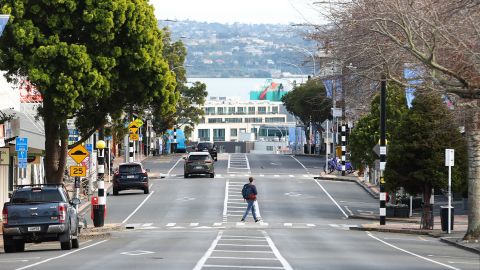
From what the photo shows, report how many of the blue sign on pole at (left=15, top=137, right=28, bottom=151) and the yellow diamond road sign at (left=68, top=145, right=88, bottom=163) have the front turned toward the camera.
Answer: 2

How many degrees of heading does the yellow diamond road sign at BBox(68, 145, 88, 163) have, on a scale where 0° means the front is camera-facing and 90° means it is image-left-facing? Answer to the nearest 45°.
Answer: approximately 0°

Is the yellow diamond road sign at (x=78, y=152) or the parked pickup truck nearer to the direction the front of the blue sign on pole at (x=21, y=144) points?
the parked pickup truck

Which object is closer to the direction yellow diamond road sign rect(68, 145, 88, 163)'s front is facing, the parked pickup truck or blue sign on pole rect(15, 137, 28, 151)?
the parked pickup truck

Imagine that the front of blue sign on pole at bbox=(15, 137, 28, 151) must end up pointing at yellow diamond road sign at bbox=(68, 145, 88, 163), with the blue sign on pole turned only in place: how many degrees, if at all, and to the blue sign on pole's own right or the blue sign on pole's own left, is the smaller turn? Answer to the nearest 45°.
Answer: approximately 135° to the blue sign on pole's own left

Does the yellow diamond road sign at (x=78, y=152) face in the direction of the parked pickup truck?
yes

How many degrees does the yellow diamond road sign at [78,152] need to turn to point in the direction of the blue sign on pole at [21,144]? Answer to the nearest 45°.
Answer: approximately 45° to its right
